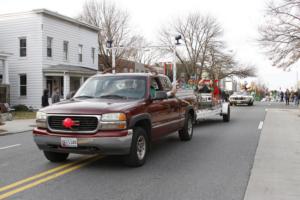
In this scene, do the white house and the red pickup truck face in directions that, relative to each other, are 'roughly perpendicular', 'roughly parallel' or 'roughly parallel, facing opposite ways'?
roughly perpendicular

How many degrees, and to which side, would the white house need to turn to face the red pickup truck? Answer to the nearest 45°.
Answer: approximately 45° to its right

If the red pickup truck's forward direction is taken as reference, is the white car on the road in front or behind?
behind

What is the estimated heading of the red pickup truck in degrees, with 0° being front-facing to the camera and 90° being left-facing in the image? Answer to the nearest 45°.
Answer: approximately 45°

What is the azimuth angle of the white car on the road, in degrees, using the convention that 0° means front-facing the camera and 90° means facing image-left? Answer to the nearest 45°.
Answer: approximately 45°

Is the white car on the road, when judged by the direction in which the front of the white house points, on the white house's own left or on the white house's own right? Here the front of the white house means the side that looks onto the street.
on the white house's own left
